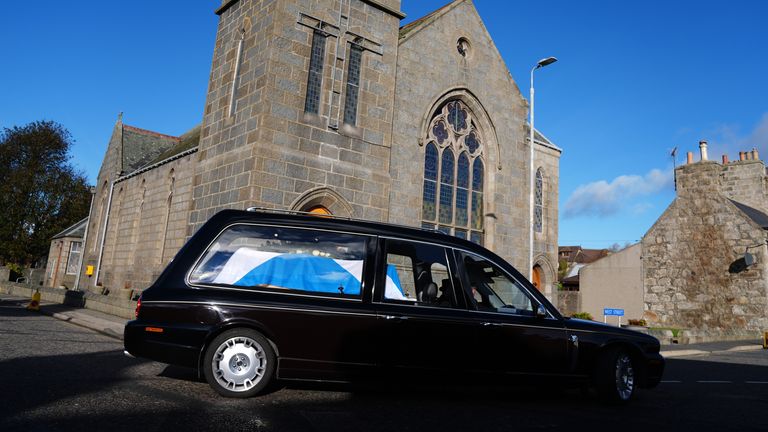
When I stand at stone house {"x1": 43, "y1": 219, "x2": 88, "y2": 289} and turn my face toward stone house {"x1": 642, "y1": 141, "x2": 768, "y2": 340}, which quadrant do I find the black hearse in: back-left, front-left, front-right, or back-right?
front-right

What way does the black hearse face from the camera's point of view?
to the viewer's right

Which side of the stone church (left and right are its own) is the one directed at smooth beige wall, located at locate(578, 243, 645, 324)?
left

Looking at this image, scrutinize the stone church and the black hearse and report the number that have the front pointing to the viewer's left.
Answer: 0

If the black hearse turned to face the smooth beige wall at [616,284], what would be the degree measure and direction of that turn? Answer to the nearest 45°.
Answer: approximately 45° to its left

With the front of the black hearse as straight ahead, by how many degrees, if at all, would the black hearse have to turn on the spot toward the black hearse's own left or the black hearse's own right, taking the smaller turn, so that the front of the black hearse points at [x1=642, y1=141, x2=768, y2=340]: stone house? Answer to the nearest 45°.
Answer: approximately 45° to the black hearse's own left

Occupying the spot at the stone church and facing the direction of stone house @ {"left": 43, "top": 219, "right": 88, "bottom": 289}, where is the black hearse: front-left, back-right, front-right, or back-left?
back-left

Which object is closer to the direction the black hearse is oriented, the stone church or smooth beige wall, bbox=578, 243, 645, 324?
the smooth beige wall

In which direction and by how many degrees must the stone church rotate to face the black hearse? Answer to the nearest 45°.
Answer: approximately 45° to its right

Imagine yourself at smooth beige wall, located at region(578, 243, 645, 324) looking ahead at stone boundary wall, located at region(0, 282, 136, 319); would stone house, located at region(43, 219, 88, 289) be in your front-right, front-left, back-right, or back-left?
front-right

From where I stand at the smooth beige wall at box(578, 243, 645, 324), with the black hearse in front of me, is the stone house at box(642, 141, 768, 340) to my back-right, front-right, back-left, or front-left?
front-left

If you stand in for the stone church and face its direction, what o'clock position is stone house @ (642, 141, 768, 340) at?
The stone house is roughly at 10 o'clock from the stone church.

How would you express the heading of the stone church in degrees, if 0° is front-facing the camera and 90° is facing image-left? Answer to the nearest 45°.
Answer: approximately 315°

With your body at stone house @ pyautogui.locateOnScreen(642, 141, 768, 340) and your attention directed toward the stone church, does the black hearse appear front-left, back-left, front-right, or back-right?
front-left
